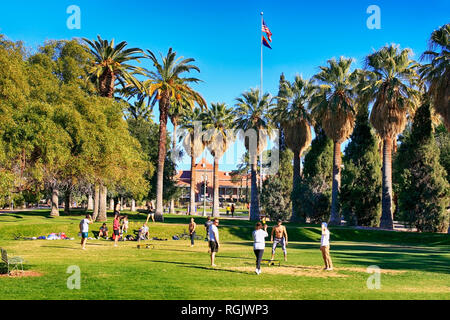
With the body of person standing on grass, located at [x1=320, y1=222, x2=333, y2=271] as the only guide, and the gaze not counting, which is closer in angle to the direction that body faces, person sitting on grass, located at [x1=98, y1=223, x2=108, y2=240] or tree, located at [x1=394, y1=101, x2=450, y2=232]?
the person sitting on grass

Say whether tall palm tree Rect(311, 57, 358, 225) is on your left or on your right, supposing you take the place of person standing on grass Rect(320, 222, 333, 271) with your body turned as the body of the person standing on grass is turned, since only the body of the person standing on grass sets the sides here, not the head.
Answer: on your right

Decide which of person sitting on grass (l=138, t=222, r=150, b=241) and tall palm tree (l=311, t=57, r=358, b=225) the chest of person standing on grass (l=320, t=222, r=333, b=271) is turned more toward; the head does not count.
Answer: the person sitting on grass

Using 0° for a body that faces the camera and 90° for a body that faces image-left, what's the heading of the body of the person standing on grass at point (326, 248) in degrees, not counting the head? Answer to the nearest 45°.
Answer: approximately 90°

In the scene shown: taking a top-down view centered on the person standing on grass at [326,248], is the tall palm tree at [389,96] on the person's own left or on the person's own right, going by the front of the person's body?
on the person's own right

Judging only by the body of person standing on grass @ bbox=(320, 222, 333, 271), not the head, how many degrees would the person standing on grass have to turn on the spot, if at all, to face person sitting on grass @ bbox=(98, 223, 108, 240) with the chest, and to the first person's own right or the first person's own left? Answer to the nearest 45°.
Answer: approximately 45° to the first person's own right

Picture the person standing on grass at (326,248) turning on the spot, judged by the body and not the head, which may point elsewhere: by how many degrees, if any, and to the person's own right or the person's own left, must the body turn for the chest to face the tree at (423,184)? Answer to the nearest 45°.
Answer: approximately 90° to the person's own right

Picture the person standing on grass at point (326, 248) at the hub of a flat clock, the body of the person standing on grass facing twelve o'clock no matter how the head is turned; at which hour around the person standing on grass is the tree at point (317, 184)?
The tree is roughly at 3 o'clock from the person standing on grass.

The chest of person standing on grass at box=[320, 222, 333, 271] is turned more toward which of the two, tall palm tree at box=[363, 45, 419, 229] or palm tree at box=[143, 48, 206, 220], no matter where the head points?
the palm tree

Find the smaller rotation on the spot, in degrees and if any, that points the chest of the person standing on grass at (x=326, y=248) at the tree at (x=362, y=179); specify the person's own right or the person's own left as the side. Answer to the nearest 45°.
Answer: approximately 90° to the person's own right

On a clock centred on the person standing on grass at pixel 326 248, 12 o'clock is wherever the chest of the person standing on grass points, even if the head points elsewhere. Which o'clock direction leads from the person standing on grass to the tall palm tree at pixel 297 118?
The tall palm tree is roughly at 3 o'clock from the person standing on grass.
